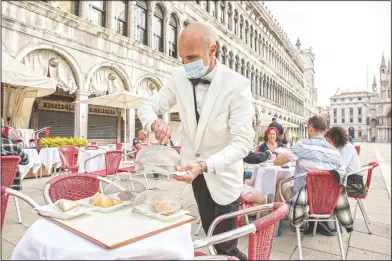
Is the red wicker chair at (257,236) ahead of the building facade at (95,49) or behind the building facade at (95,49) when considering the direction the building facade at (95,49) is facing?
ahead

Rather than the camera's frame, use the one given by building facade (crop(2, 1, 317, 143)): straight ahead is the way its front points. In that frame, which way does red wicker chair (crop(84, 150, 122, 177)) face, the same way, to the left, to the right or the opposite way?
the opposite way

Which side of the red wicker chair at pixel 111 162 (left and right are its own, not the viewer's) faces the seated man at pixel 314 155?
back

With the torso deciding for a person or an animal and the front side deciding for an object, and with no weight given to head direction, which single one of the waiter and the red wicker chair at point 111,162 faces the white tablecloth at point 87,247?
the waiter

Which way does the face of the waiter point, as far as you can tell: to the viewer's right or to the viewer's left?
to the viewer's left

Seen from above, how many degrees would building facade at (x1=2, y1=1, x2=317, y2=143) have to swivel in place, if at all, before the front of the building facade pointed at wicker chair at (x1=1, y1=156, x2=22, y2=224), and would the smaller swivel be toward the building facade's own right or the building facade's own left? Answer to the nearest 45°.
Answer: approximately 45° to the building facade's own right

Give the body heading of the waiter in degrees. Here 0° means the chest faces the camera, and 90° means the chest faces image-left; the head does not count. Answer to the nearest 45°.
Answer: approximately 45°

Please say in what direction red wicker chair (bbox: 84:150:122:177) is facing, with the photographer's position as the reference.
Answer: facing away from the viewer and to the left of the viewer

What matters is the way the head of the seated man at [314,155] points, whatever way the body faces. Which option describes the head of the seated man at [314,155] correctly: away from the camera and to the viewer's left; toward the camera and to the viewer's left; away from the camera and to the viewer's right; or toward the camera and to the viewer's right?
away from the camera and to the viewer's left

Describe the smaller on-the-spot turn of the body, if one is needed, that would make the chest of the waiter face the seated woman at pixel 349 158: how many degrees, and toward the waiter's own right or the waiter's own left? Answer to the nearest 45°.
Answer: approximately 180°

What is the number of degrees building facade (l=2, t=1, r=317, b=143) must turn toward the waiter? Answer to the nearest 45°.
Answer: approximately 45° to its right

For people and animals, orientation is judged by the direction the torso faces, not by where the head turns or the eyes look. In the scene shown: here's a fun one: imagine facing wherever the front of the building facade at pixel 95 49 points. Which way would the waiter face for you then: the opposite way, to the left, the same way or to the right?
to the right

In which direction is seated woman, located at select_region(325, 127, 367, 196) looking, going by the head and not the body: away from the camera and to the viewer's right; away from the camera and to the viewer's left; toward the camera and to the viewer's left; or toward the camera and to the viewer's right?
away from the camera and to the viewer's left

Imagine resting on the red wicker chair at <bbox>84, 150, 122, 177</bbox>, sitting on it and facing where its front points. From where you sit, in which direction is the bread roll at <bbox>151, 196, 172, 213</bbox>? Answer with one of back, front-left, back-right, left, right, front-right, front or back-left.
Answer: back-left

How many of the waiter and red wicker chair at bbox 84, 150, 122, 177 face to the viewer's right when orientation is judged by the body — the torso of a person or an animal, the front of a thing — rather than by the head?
0

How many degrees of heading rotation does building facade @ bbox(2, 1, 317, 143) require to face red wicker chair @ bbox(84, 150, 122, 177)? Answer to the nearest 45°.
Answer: approximately 45° to its right

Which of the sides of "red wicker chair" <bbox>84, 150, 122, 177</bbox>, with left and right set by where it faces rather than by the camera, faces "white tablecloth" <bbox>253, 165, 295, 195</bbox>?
back

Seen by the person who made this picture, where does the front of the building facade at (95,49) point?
facing the viewer and to the right of the viewer

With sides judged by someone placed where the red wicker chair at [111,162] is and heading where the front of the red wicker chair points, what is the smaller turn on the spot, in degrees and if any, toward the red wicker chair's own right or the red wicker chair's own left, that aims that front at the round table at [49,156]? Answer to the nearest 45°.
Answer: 0° — it already faces it
